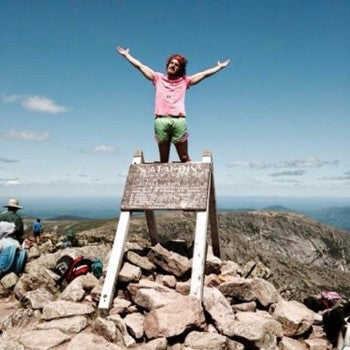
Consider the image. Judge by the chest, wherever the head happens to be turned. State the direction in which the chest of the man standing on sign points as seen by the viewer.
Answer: toward the camera

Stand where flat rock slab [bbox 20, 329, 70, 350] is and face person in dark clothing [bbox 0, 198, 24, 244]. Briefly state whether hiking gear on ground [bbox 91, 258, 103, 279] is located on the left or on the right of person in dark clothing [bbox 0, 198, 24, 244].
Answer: right

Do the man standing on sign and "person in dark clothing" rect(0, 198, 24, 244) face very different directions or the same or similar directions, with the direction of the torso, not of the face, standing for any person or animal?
very different directions
